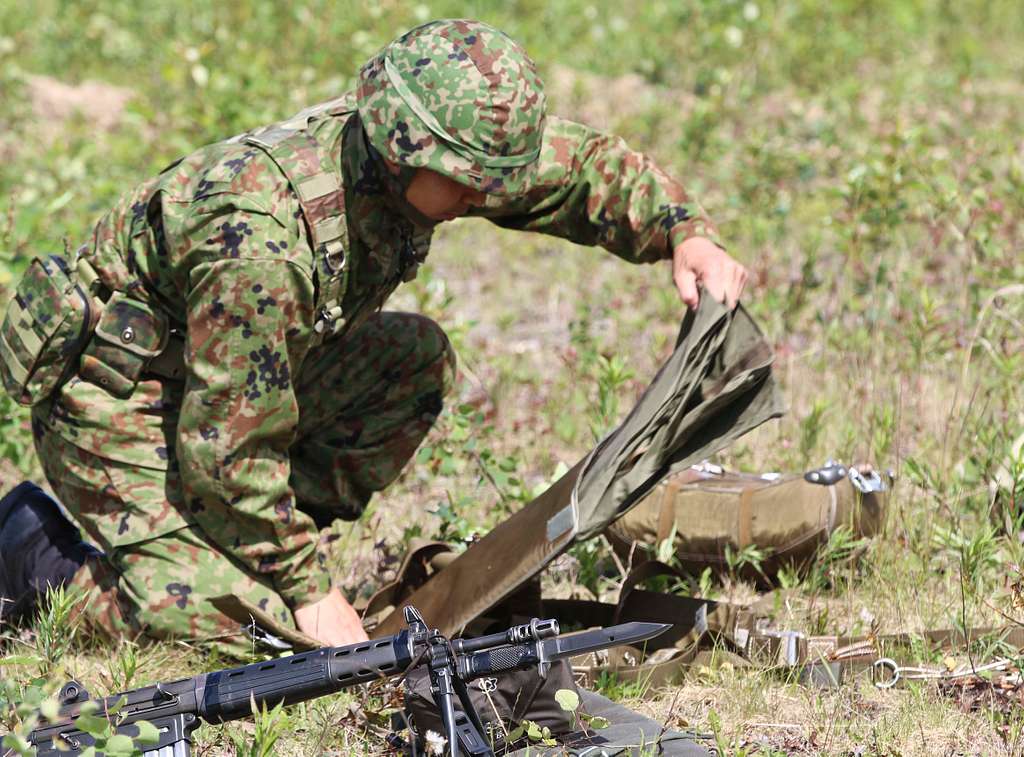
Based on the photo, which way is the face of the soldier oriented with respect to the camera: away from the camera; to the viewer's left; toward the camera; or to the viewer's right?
to the viewer's right

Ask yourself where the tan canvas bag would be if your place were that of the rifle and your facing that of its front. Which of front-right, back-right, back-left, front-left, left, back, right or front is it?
front-left

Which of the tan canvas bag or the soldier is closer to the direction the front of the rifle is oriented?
the tan canvas bag

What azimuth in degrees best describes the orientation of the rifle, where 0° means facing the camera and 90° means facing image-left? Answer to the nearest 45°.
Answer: approximately 270°

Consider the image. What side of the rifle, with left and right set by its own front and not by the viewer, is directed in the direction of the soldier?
left
